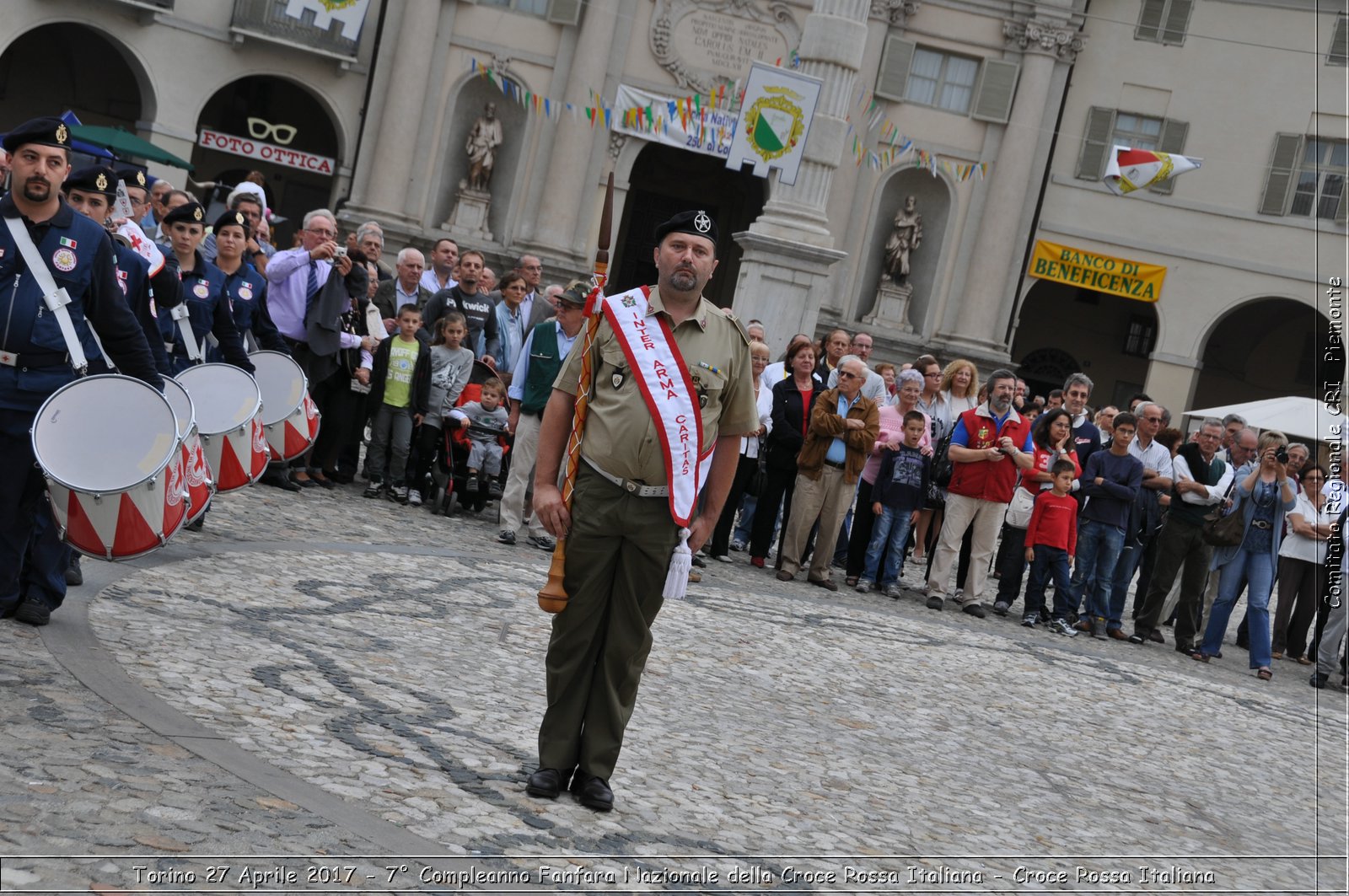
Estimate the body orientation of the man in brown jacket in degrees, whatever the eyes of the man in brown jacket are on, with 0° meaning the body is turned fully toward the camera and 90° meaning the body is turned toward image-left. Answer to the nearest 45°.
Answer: approximately 0°

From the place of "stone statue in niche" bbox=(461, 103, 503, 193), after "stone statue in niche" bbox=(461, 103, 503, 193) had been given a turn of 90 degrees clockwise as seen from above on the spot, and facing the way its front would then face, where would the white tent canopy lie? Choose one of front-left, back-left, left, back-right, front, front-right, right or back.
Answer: back-left

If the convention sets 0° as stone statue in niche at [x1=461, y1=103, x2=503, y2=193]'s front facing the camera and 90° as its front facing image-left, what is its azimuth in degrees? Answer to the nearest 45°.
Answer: approximately 0°

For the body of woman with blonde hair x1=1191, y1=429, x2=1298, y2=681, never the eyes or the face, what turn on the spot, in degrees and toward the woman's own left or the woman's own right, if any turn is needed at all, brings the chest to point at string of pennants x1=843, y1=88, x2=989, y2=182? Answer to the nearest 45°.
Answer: approximately 135° to the woman's own right

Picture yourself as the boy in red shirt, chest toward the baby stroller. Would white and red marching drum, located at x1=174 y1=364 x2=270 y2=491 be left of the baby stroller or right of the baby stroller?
left

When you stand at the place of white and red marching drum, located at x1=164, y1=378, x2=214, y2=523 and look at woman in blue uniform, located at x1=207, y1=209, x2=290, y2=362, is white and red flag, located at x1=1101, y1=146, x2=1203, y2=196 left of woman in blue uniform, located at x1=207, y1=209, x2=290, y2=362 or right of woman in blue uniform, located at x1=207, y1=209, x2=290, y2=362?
right

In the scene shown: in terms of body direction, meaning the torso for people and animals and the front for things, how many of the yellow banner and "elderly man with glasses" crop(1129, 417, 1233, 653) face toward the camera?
2
